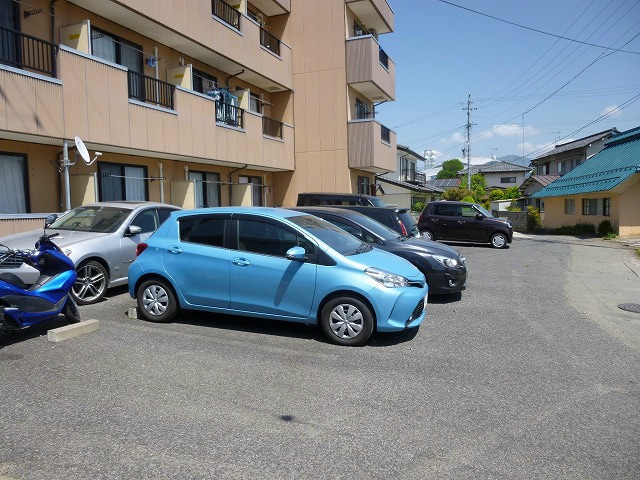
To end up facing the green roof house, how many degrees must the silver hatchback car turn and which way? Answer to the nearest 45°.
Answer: approximately 135° to its left

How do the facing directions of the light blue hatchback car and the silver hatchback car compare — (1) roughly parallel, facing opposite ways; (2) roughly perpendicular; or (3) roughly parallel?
roughly perpendicular

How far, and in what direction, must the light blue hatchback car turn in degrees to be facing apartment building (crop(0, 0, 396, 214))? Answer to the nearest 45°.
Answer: approximately 135° to its left

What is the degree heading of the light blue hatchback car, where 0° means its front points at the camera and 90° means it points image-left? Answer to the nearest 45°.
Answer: approximately 315°

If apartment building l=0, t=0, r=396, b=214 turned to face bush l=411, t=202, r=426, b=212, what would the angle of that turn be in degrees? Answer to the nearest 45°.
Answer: approximately 90° to its left

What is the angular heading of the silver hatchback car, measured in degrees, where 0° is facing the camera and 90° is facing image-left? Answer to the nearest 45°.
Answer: approximately 45°

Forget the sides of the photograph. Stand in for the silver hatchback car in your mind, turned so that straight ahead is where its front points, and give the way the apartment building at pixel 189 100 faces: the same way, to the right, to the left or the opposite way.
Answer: to the left

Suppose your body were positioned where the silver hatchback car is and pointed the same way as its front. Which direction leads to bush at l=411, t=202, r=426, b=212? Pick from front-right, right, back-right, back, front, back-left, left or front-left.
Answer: back

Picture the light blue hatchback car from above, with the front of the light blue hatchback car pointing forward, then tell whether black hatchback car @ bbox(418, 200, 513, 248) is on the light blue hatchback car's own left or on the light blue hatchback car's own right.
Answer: on the light blue hatchback car's own left

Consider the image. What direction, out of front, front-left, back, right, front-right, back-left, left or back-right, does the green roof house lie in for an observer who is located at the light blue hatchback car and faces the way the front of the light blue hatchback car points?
left

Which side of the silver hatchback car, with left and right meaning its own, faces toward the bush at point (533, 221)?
back

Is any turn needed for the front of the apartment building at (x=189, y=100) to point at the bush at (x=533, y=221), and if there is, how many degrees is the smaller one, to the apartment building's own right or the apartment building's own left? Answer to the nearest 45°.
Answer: approximately 90° to the apartment building's own left
